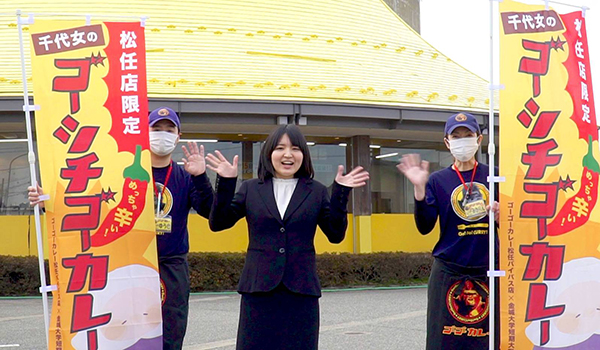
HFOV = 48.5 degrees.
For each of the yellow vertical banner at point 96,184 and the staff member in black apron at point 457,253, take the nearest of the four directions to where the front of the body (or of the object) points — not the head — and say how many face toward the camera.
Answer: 2

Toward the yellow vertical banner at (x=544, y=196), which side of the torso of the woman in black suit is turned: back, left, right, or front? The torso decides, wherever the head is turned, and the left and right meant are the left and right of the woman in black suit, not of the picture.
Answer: left

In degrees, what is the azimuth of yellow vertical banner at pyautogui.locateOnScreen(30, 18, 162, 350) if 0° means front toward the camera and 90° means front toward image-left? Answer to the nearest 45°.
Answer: approximately 0°

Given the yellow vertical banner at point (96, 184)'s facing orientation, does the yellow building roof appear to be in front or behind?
behind

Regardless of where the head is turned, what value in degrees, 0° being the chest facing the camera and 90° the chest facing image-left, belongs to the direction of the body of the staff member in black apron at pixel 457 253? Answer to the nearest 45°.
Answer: approximately 0°

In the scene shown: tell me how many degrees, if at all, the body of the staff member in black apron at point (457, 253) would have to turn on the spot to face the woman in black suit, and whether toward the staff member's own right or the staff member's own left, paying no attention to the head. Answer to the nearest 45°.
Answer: approximately 45° to the staff member's own right

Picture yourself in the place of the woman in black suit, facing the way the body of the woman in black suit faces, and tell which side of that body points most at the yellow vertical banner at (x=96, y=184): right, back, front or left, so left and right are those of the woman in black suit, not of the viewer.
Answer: right

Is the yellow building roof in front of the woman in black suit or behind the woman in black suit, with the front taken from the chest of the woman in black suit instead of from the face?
behind

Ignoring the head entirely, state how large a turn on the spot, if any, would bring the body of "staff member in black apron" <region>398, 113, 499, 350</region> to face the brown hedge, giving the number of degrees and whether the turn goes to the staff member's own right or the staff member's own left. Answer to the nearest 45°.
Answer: approximately 180°
